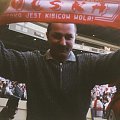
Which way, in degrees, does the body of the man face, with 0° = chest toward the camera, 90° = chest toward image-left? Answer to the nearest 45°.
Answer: approximately 0°
